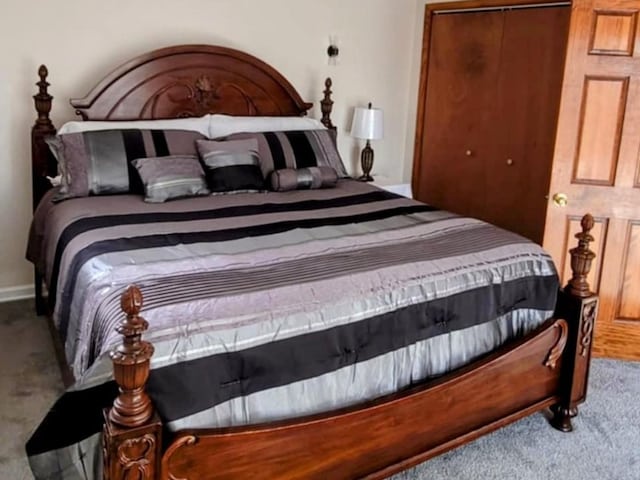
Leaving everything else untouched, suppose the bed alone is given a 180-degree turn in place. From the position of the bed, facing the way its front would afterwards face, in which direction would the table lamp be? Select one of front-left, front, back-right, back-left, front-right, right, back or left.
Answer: front-right

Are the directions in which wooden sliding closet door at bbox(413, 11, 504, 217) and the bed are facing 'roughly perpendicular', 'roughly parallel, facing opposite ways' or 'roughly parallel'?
roughly perpendicular

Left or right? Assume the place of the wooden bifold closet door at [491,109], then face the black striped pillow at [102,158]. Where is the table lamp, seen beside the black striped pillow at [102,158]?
right

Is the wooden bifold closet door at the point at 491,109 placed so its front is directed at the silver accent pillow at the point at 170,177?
yes

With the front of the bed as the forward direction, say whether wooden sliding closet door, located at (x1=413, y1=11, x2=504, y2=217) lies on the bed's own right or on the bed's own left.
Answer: on the bed's own left

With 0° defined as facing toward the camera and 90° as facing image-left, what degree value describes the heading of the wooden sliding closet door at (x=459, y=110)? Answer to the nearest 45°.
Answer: approximately 45°

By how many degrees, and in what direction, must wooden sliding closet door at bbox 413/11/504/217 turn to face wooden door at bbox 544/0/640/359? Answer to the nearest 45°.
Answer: approximately 90° to its left

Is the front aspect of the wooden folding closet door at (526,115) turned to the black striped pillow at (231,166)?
yes

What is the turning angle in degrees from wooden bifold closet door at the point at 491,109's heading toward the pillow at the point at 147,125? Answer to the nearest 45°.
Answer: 0° — it already faces it

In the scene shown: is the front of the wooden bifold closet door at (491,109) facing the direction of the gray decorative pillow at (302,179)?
yes

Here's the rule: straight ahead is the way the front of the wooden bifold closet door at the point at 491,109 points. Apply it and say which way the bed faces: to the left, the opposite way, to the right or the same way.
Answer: to the left

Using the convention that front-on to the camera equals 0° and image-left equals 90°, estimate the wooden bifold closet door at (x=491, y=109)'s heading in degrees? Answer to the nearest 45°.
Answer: approximately 45°
